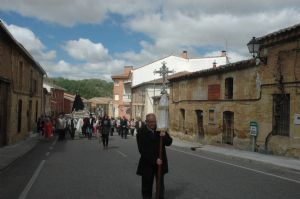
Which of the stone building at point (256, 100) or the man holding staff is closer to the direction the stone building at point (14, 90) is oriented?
the stone building

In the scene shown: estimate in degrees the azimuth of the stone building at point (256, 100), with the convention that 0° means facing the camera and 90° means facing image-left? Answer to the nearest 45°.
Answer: approximately 45°

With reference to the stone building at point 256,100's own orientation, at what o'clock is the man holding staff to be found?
The man holding staff is roughly at 11 o'clock from the stone building.

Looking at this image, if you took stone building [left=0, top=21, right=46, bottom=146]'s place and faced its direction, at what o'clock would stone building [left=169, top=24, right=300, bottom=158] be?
stone building [left=169, top=24, right=300, bottom=158] is roughly at 1 o'clock from stone building [left=0, top=21, right=46, bottom=146].

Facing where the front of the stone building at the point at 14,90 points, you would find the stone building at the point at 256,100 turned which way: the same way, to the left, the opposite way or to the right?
the opposite way

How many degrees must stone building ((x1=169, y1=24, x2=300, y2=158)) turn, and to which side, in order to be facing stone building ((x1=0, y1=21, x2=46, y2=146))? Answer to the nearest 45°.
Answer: approximately 45° to its right

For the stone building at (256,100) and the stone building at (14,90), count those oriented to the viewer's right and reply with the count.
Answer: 1

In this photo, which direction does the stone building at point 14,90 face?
to the viewer's right

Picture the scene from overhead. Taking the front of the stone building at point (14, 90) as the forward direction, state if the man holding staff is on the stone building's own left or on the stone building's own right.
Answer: on the stone building's own right
